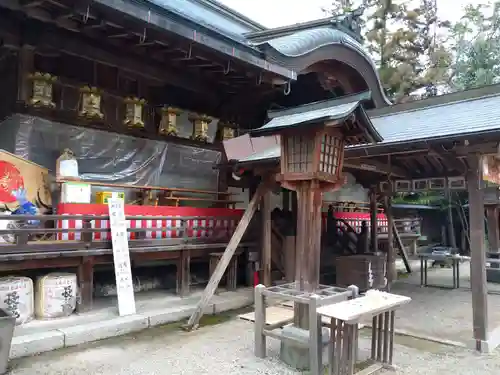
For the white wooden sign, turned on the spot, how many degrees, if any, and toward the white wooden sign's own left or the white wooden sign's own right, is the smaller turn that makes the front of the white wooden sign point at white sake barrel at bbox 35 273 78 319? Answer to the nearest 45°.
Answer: approximately 90° to the white wooden sign's own right

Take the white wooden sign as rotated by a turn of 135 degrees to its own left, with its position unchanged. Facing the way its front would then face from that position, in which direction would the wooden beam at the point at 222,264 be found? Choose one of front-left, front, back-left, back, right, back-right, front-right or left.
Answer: front-right

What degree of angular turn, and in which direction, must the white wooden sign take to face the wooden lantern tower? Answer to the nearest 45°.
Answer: approximately 45° to its left

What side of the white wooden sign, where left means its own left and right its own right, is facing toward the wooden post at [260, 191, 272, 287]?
left

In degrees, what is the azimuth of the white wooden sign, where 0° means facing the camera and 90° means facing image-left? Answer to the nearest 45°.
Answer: approximately 0°

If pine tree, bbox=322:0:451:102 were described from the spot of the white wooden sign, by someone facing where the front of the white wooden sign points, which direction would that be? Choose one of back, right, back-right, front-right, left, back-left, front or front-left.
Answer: back-left

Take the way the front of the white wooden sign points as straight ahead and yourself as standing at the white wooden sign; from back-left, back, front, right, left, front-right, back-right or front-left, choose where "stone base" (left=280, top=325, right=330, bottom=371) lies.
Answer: front-left

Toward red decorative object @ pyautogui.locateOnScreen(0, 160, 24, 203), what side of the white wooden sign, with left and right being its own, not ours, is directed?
right

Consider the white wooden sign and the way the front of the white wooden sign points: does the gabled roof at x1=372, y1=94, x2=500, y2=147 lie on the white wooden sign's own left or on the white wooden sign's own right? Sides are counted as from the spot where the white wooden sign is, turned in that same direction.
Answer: on the white wooden sign's own left

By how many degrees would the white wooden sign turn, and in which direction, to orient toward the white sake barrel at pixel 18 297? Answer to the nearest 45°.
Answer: approximately 45° to its right

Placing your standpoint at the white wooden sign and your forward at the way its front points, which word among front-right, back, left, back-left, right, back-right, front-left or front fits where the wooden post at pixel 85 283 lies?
right

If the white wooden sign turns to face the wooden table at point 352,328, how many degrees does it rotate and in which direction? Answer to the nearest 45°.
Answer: approximately 45° to its left
